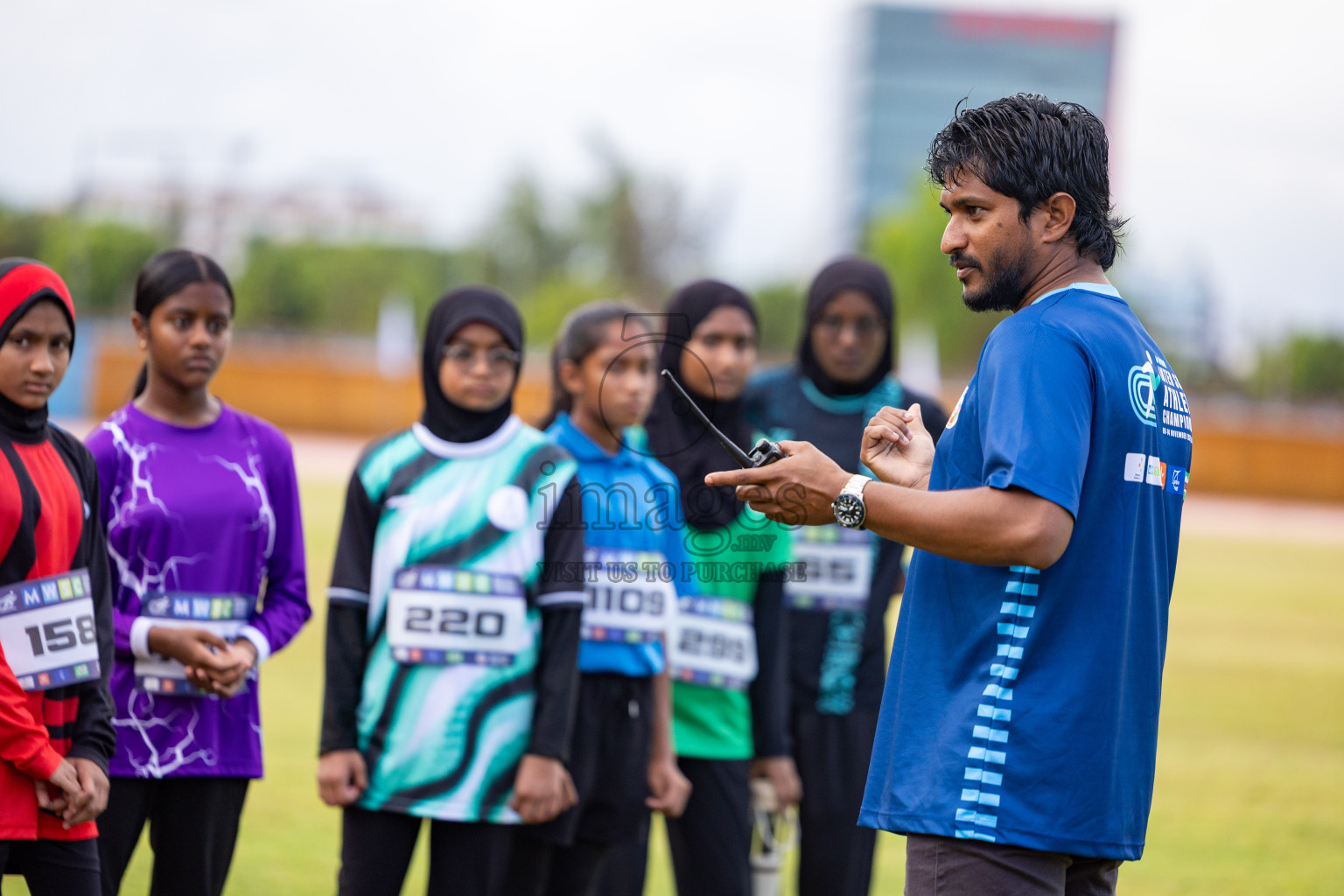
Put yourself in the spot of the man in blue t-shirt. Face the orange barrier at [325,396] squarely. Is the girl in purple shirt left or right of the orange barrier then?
left

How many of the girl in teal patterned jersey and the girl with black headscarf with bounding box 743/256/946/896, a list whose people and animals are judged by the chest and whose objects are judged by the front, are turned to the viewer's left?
0

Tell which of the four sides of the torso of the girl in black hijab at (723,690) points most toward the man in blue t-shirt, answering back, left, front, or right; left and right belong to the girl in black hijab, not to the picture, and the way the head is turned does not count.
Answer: front

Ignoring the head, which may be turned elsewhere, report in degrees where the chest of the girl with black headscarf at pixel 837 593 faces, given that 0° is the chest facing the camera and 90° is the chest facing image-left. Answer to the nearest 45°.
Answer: approximately 0°

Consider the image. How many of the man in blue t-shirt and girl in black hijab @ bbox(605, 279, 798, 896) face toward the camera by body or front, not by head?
1

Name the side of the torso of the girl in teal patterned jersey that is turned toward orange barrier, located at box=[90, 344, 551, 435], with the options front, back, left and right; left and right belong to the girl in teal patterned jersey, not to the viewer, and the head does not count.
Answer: back

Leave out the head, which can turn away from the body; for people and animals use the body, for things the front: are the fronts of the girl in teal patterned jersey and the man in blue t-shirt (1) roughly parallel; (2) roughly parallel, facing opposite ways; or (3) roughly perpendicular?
roughly perpendicular

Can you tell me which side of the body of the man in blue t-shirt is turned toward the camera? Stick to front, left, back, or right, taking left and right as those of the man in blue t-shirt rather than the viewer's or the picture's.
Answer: left

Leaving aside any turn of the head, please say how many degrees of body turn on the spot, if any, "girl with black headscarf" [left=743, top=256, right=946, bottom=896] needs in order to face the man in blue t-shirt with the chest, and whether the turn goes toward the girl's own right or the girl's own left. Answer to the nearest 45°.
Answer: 0° — they already face them
